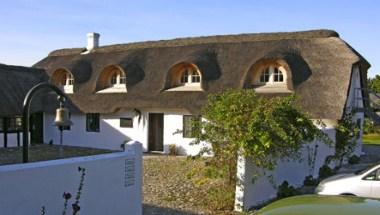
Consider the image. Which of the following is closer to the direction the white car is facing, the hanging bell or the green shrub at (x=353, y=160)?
the hanging bell

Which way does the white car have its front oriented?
to the viewer's left

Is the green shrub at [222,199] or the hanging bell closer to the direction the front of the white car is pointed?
the green shrub

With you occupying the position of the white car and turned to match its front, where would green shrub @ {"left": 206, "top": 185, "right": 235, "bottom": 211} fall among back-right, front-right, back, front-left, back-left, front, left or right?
front

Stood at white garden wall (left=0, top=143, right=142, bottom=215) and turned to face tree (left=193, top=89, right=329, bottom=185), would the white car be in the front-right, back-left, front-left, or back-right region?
front-right

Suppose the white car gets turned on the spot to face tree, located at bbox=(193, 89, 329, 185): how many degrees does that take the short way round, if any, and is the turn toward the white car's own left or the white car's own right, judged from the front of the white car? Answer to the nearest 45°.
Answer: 0° — it already faces it

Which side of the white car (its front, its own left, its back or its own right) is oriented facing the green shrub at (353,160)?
right

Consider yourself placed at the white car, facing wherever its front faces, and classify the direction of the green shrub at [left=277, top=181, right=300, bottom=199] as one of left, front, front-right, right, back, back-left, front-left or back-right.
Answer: front-right

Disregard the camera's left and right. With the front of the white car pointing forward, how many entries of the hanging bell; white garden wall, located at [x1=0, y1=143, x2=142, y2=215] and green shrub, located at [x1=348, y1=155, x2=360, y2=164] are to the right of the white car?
1

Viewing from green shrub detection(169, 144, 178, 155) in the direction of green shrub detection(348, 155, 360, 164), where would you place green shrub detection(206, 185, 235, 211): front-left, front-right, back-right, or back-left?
front-right

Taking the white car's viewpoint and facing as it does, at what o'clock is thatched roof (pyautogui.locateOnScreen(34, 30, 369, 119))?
The thatched roof is roughly at 2 o'clock from the white car.

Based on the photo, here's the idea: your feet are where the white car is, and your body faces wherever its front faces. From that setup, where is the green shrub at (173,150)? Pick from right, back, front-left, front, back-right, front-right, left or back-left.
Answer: front-right

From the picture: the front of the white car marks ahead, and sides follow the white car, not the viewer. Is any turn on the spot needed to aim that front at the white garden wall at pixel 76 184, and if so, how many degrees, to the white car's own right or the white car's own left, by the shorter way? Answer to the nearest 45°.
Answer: approximately 45° to the white car's own left
